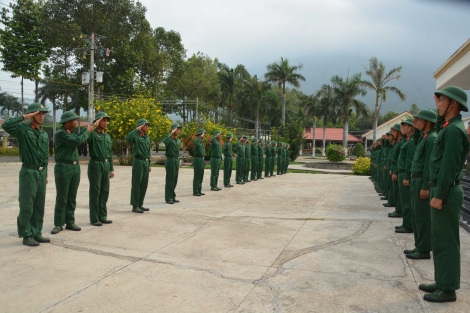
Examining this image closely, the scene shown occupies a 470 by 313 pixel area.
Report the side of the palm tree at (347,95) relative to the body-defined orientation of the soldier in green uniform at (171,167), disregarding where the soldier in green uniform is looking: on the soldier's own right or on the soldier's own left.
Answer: on the soldier's own left

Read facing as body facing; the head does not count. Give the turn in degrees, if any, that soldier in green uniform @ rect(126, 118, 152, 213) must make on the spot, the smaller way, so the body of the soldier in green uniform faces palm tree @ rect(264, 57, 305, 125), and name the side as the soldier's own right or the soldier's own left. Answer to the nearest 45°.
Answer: approximately 90° to the soldier's own left

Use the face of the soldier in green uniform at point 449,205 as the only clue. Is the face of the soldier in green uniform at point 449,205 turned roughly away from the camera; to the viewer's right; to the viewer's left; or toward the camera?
to the viewer's left

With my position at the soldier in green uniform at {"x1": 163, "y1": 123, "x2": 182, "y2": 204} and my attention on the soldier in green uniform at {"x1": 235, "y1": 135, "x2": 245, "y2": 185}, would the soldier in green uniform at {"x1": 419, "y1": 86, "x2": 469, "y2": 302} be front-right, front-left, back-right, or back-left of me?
back-right

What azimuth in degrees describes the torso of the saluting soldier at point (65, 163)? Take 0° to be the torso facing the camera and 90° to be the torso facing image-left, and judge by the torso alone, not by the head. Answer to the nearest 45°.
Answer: approximately 315°

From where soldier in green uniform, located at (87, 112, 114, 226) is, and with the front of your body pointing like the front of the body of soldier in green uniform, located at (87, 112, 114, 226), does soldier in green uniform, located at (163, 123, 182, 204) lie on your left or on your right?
on your left

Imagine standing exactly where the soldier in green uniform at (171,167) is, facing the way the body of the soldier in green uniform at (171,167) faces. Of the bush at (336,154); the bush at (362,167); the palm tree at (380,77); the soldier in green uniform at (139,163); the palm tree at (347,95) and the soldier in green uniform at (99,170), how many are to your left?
4

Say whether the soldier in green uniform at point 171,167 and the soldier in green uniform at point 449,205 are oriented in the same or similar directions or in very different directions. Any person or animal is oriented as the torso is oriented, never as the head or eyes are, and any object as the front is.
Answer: very different directions

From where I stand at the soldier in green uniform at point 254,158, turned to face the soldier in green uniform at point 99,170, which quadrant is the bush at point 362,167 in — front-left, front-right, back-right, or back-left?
back-left

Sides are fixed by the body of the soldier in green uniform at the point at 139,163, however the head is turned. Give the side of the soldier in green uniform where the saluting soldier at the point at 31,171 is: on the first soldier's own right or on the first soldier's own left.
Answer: on the first soldier's own right

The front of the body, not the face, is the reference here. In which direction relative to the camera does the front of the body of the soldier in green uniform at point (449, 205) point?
to the viewer's left

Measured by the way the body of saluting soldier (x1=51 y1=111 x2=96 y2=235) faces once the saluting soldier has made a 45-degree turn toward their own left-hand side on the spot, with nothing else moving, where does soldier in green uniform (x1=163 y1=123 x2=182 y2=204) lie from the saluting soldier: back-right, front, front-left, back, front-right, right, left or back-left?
front-left

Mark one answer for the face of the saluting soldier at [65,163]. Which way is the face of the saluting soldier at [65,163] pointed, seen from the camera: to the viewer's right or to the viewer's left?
to the viewer's right

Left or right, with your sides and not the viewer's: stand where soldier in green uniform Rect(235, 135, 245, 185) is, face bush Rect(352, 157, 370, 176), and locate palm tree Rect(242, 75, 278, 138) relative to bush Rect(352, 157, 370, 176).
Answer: left

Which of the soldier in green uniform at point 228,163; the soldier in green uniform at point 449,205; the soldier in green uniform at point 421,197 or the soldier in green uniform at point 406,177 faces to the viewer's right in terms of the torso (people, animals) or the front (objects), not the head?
the soldier in green uniform at point 228,163

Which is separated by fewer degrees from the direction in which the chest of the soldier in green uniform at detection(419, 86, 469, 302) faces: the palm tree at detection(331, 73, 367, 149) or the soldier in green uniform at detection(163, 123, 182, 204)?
the soldier in green uniform

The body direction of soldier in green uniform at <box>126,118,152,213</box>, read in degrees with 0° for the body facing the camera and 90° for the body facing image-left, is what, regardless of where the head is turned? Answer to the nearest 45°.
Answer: approximately 315°
